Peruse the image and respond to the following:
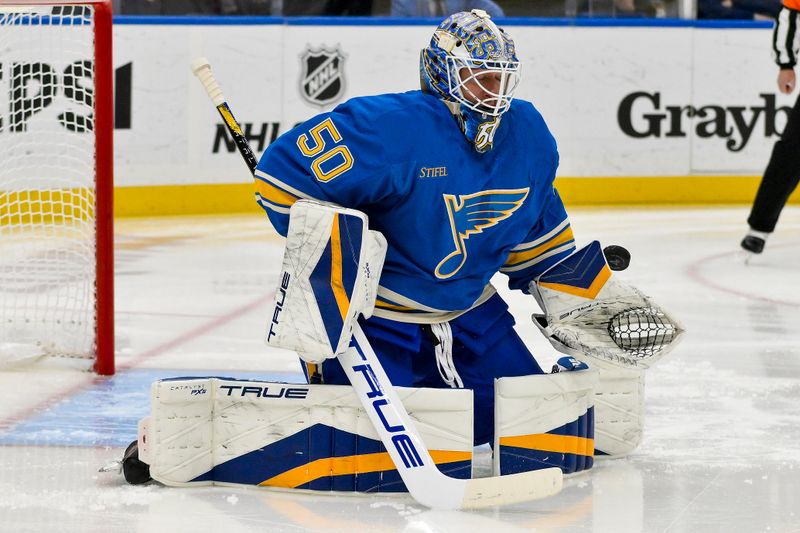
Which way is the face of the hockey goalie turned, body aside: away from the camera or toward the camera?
toward the camera

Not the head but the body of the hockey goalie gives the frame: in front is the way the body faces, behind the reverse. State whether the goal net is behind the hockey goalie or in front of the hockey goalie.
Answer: behind

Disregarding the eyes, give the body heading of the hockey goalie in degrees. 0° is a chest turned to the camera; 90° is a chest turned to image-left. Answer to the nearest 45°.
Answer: approximately 315°
